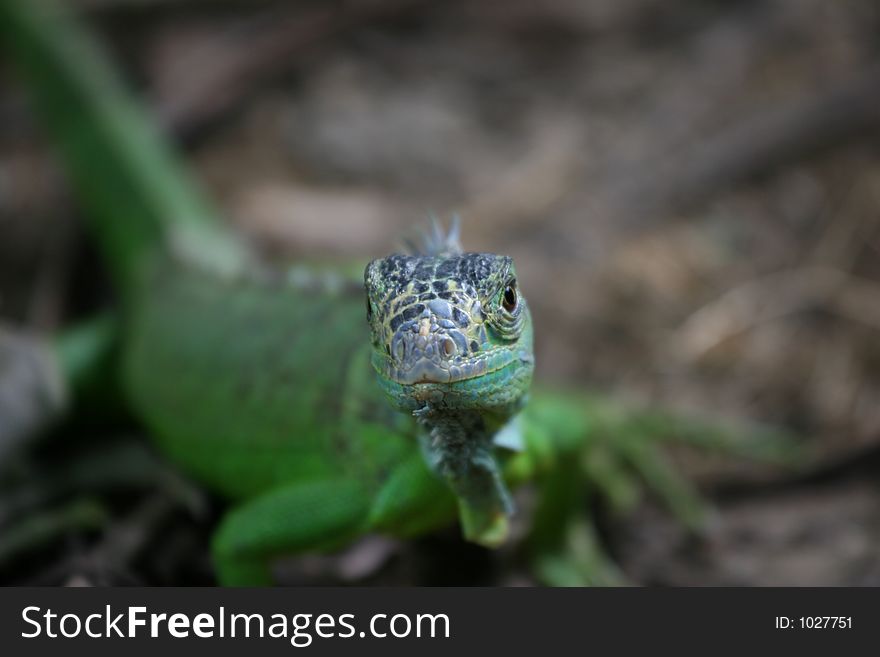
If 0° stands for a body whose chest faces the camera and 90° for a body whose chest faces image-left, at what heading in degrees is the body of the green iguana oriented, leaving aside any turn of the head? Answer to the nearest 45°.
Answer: approximately 315°
